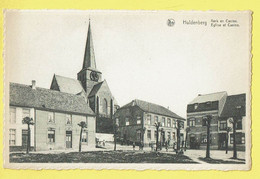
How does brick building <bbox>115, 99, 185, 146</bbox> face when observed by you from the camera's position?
facing the viewer and to the right of the viewer
